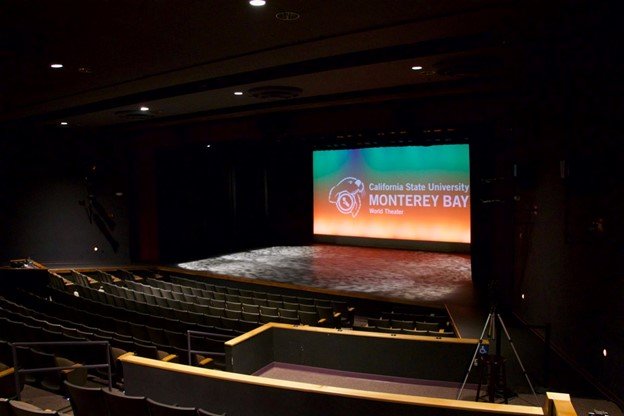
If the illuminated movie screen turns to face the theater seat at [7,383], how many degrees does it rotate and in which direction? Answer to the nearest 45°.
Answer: approximately 45° to its left

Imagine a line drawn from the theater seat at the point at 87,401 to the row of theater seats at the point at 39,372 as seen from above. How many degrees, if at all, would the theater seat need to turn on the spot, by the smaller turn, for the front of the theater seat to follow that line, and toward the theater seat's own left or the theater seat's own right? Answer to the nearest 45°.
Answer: approximately 45° to the theater seat's own left

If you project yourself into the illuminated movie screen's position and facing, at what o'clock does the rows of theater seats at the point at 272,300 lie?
The rows of theater seats is roughly at 11 o'clock from the illuminated movie screen.

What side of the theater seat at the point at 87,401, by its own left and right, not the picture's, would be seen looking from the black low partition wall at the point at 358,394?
right

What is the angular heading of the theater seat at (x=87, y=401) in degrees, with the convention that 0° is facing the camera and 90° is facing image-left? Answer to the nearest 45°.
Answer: approximately 225°

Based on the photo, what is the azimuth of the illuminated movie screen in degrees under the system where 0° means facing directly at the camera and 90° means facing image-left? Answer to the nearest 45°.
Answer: approximately 45°

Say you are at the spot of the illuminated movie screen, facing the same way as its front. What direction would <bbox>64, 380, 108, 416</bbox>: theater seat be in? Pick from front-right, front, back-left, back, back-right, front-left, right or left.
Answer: front-left

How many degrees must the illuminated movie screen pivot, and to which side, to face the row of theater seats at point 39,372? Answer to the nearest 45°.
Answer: approximately 45° to its left
